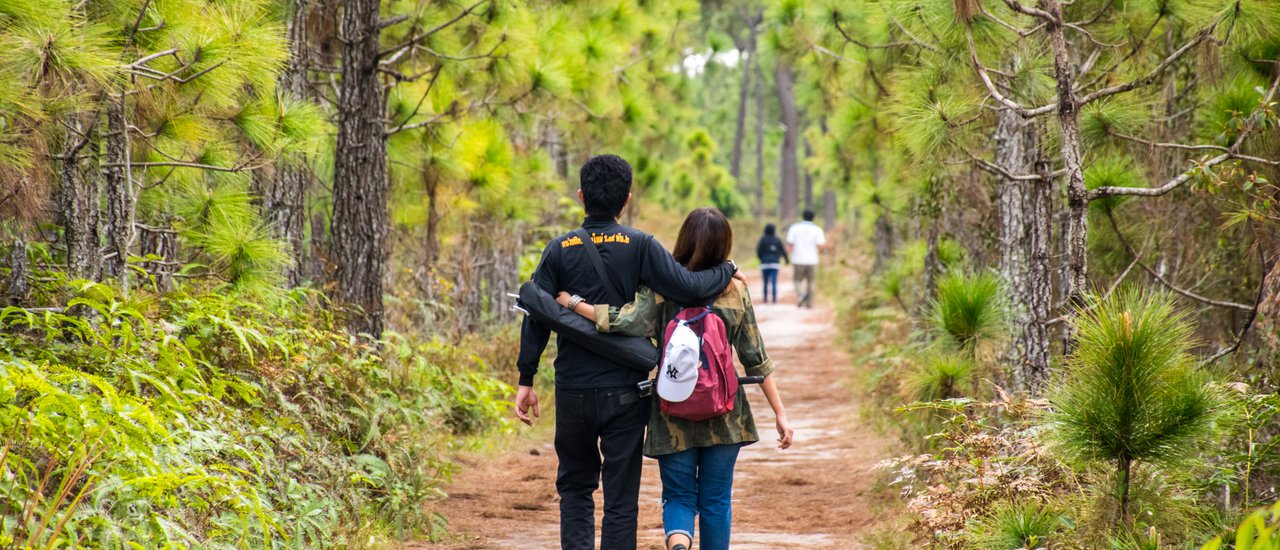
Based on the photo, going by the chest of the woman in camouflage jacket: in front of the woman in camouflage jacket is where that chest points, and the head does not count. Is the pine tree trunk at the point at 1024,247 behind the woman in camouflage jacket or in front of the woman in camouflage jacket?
in front

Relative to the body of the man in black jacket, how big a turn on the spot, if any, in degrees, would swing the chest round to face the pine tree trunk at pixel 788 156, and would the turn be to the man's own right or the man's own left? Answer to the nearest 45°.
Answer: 0° — they already face it

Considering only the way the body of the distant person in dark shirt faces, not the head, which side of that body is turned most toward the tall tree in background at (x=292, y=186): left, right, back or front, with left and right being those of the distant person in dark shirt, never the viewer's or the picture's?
back

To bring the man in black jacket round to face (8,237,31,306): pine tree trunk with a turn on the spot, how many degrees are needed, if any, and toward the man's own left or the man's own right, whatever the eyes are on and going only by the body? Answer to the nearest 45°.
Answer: approximately 90° to the man's own left

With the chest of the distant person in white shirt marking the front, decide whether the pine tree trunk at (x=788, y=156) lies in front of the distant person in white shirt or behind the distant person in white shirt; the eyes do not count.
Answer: in front

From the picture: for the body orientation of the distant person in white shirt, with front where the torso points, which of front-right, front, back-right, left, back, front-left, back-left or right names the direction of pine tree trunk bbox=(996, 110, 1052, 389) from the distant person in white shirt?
back

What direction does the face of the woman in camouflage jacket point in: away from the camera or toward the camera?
away from the camera

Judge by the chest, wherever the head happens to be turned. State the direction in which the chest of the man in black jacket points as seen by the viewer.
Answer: away from the camera

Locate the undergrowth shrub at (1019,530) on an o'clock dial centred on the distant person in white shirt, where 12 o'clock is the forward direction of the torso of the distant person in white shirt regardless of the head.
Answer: The undergrowth shrub is roughly at 6 o'clock from the distant person in white shirt.

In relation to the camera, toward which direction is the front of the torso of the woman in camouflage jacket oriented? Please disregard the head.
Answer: away from the camera

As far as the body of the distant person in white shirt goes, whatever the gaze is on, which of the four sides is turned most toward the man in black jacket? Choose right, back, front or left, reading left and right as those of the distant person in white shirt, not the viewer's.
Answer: back

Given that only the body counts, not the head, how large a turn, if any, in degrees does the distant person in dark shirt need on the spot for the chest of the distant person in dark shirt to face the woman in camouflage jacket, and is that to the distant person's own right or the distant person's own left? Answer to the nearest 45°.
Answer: approximately 180°

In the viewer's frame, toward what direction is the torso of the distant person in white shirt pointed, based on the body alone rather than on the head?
away from the camera

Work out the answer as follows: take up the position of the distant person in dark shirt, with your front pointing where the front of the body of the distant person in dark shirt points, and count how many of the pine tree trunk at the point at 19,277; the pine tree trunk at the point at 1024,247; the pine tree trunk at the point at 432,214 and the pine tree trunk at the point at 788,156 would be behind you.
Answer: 3

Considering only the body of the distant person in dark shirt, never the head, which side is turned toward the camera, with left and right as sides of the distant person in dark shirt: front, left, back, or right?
back

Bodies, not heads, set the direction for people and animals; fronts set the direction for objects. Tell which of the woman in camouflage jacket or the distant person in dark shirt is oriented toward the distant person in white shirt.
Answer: the woman in camouflage jacket

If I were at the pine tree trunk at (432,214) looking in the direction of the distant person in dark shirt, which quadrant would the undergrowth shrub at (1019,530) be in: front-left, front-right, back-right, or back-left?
back-right
